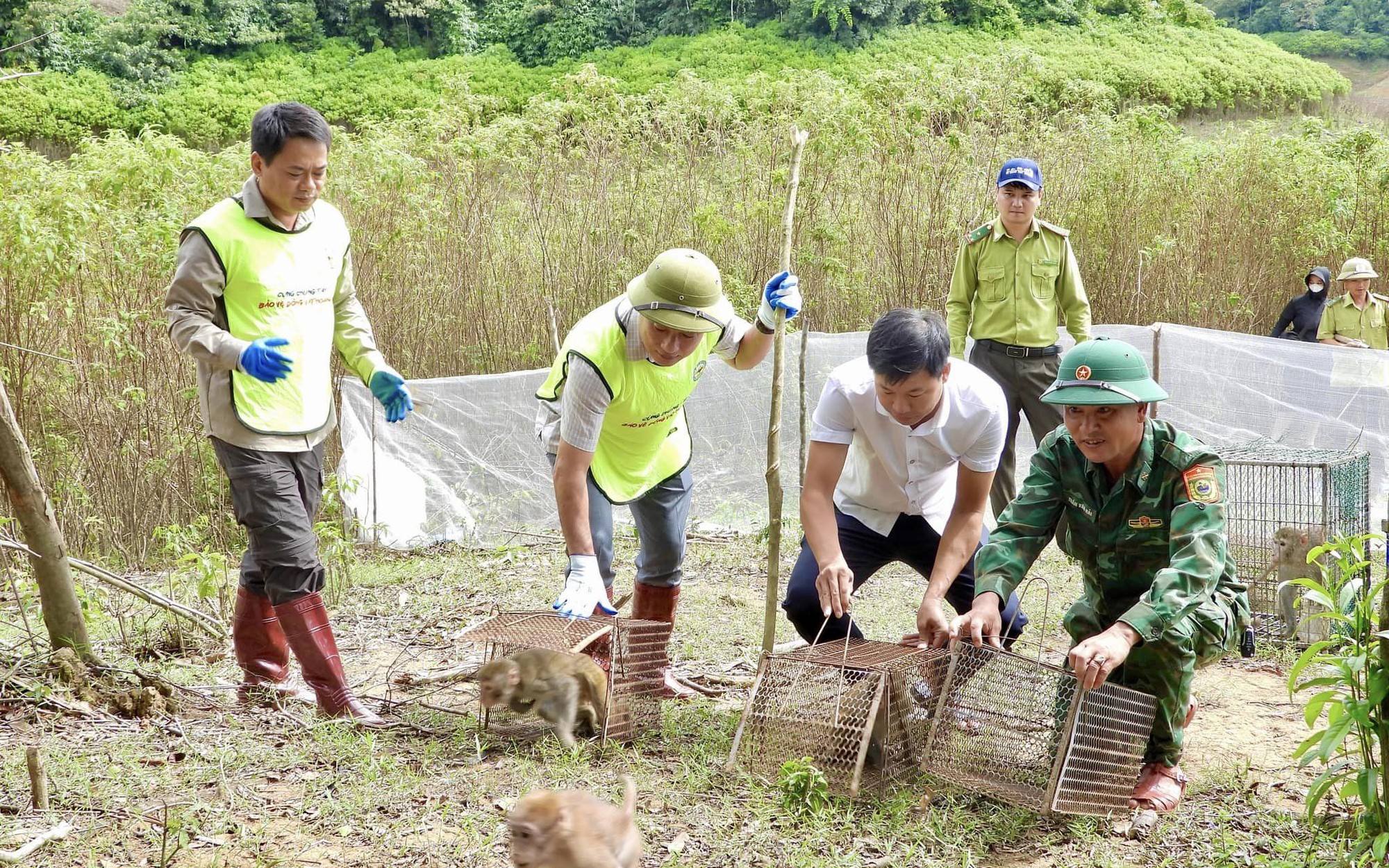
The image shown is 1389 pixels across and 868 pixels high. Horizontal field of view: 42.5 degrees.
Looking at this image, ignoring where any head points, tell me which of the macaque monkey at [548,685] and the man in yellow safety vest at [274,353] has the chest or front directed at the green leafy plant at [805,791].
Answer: the man in yellow safety vest

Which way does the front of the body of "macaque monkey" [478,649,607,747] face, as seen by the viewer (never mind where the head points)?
to the viewer's left

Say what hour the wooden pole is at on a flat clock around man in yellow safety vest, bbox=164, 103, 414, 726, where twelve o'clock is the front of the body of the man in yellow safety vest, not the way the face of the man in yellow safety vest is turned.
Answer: The wooden pole is roughly at 11 o'clock from the man in yellow safety vest.

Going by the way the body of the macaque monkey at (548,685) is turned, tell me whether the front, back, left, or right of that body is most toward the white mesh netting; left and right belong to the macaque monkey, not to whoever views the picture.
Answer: right

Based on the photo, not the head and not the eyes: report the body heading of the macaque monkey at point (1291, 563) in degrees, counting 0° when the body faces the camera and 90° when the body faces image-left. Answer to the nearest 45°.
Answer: approximately 45°

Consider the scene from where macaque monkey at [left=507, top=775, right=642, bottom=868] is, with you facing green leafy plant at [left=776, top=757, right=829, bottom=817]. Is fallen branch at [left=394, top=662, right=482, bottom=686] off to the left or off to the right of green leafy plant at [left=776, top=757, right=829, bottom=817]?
left

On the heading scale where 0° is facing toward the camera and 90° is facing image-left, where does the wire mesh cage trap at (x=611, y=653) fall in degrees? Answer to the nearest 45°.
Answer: approximately 45°

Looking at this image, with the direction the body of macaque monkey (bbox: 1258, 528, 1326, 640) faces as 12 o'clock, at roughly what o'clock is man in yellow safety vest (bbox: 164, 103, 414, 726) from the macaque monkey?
The man in yellow safety vest is roughly at 12 o'clock from the macaque monkey.

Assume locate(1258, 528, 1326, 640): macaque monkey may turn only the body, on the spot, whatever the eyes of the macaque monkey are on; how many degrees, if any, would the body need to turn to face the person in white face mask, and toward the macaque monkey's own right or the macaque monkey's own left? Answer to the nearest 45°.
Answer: approximately 135° to the macaque monkey's own right

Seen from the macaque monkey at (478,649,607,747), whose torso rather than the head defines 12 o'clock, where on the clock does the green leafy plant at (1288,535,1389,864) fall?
The green leafy plant is roughly at 7 o'clock from the macaque monkey.

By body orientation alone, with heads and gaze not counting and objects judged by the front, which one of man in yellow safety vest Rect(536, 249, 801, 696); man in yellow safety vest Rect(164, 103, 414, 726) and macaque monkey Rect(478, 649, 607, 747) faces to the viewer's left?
the macaque monkey
